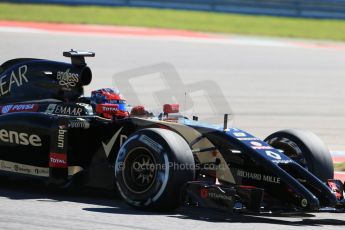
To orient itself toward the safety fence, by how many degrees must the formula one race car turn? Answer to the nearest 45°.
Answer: approximately 135° to its left

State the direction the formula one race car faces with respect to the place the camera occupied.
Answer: facing the viewer and to the right of the viewer
